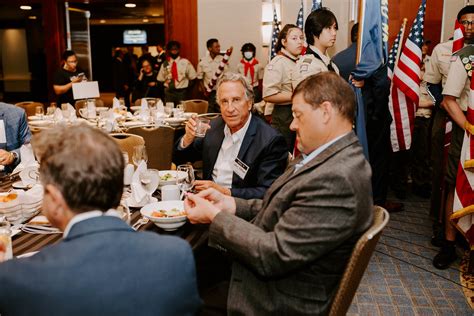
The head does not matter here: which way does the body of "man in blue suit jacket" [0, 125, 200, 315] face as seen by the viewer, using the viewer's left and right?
facing away from the viewer and to the left of the viewer

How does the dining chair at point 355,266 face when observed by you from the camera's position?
facing to the left of the viewer

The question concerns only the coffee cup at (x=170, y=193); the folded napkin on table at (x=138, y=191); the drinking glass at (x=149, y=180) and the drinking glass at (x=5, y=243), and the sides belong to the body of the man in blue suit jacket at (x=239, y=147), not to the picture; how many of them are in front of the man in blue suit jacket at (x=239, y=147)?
4

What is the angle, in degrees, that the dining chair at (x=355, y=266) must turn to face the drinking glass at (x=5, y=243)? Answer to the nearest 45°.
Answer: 0° — it already faces it

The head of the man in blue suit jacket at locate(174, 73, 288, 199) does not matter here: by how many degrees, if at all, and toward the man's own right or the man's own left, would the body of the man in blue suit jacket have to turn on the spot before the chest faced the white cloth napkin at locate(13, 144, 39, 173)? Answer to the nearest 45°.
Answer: approximately 45° to the man's own right

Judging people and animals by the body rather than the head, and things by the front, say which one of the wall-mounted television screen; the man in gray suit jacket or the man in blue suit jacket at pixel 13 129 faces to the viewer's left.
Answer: the man in gray suit jacket

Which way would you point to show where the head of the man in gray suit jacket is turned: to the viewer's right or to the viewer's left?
to the viewer's left

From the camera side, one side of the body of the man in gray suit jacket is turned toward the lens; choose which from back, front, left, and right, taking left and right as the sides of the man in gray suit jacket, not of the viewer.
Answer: left
